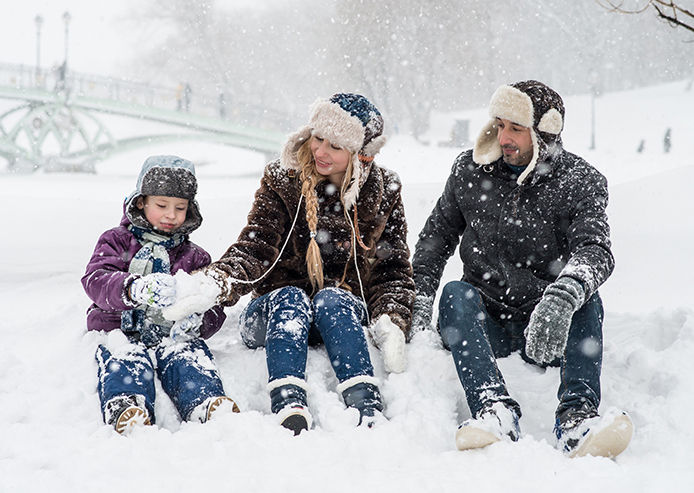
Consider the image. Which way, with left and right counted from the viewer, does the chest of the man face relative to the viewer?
facing the viewer

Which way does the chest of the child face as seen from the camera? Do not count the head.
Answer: toward the camera

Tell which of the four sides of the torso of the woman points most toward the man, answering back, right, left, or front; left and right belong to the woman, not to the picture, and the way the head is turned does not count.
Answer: left

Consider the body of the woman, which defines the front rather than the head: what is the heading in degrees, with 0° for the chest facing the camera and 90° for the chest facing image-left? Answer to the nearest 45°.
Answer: approximately 0°

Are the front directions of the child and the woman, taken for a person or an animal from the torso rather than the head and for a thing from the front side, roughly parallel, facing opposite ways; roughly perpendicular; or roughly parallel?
roughly parallel

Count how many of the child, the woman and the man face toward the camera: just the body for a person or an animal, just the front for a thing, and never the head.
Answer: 3

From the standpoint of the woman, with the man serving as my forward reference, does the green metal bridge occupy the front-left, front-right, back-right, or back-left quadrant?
back-left

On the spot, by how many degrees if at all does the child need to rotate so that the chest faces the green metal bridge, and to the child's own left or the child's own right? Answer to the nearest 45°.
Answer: approximately 180°

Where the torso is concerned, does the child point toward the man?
no

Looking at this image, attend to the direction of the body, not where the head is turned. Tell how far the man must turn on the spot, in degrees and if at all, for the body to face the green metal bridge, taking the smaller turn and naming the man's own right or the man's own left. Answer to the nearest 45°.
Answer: approximately 135° to the man's own right

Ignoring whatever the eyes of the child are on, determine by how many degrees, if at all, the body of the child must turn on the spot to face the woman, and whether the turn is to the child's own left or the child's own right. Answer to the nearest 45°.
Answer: approximately 90° to the child's own left

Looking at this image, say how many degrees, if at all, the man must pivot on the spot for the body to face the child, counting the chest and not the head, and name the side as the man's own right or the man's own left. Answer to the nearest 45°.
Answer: approximately 90° to the man's own right

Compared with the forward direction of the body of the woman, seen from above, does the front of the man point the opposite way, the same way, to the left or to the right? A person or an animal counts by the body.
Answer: the same way

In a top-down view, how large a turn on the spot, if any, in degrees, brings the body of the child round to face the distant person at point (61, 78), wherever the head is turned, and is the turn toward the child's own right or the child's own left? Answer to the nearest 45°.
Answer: approximately 180°

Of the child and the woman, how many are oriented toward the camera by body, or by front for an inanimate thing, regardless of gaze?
2

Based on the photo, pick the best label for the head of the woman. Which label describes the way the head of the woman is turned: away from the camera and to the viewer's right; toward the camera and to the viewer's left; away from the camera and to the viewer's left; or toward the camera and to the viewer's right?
toward the camera and to the viewer's left
